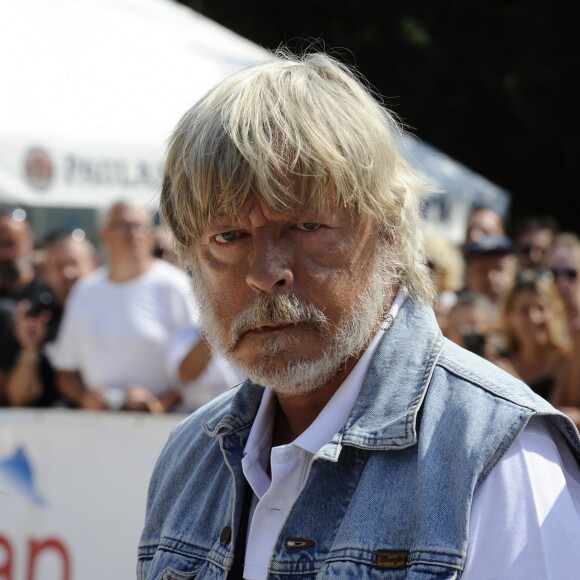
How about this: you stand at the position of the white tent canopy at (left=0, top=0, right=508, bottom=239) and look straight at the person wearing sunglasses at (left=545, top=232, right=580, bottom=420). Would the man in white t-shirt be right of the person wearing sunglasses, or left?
right

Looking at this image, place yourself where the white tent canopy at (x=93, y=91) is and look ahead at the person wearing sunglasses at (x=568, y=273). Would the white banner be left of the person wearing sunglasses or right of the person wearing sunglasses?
right

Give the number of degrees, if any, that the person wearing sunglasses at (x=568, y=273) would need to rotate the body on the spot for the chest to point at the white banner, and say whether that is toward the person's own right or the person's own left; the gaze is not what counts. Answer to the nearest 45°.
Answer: approximately 45° to the person's own right

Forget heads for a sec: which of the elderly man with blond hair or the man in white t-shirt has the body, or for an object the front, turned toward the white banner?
the man in white t-shirt

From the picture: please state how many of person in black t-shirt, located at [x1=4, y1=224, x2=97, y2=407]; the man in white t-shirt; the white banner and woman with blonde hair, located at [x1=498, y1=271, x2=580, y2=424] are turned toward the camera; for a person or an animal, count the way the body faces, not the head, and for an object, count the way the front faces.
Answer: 4

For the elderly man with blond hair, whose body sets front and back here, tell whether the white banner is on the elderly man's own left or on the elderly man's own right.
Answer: on the elderly man's own right

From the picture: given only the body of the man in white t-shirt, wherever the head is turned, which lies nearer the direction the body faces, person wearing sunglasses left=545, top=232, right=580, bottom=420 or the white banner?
the white banner

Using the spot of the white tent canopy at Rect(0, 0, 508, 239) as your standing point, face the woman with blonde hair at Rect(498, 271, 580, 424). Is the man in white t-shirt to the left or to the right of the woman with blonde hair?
right

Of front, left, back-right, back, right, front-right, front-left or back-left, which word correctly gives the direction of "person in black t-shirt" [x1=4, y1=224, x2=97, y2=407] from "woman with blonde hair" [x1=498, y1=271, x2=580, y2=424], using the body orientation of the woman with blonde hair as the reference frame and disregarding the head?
right

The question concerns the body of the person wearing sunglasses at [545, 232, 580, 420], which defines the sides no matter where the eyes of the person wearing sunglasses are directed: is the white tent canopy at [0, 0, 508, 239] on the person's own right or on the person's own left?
on the person's own right

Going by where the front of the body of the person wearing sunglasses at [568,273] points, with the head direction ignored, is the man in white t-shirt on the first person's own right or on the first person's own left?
on the first person's own right

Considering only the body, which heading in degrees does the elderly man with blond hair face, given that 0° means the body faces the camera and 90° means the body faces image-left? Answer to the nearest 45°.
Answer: approximately 45°

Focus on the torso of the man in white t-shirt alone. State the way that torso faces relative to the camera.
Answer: toward the camera

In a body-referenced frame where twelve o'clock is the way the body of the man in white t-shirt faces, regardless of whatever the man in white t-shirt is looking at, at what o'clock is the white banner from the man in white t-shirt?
The white banner is roughly at 12 o'clock from the man in white t-shirt.

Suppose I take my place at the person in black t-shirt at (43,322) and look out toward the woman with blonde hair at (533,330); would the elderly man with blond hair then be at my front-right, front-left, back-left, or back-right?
front-right

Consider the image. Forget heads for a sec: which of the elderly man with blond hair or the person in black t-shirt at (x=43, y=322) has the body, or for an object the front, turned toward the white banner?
the person in black t-shirt

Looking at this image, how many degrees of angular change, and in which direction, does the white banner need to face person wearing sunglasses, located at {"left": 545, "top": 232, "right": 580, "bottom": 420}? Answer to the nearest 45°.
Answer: approximately 135° to its left

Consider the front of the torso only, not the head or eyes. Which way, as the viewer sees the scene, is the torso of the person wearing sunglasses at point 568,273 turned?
toward the camera

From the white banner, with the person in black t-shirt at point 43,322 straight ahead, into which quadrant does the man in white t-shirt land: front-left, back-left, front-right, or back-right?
front-right
